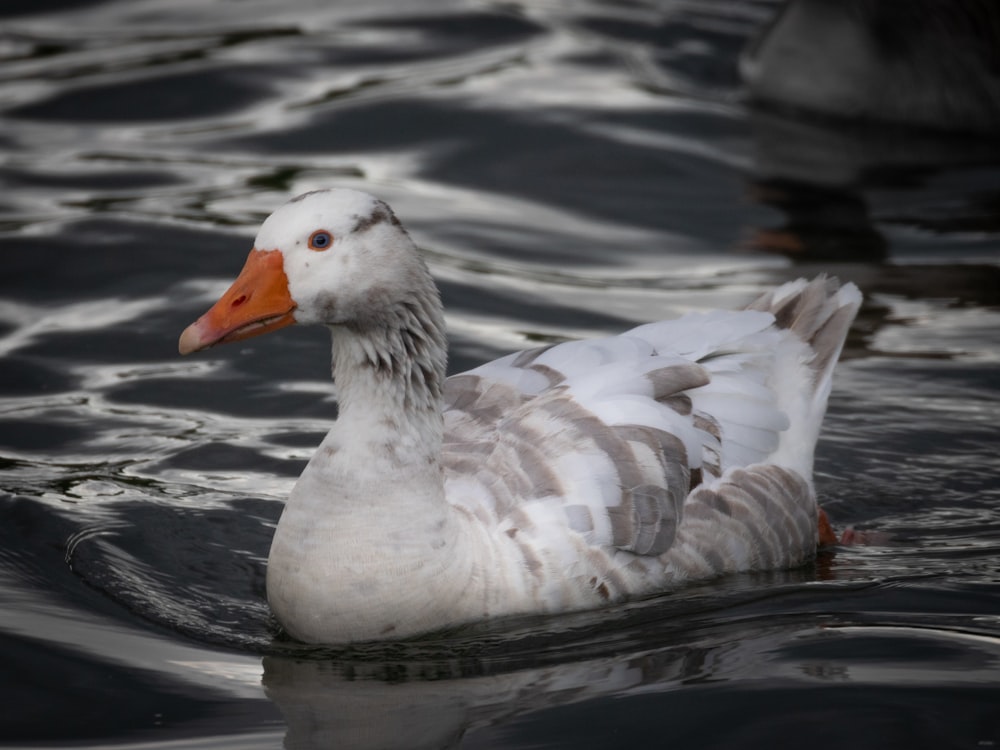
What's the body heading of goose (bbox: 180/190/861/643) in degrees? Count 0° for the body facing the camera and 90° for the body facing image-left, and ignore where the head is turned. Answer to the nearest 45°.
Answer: approximately 45°
